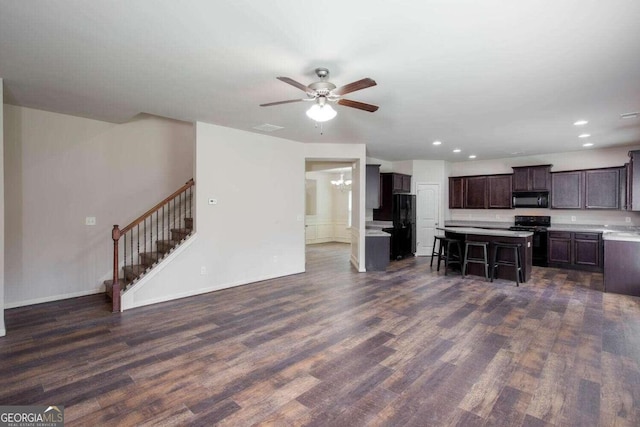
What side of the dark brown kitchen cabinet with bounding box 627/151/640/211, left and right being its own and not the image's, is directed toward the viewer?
left

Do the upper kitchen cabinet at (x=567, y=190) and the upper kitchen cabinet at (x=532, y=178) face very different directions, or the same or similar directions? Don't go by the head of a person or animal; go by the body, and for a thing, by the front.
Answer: same or similar directions

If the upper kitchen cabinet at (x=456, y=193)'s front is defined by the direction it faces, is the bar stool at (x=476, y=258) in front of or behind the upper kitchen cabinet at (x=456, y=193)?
in front

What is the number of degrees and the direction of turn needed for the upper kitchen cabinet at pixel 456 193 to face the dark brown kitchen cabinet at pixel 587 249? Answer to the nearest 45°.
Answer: approximately 45° to its left

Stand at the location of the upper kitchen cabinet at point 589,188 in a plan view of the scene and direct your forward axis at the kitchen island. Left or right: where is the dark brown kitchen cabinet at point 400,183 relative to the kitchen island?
right

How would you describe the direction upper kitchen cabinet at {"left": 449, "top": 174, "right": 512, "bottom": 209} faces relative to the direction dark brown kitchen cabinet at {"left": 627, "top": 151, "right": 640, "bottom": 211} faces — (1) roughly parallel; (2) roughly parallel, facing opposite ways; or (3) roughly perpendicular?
roughly perpendicular

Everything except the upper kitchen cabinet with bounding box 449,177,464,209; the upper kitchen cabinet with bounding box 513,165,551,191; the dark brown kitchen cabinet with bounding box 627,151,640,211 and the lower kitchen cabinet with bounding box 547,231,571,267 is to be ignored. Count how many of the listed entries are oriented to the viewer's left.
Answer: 1

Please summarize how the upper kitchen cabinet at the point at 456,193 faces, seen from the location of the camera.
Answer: facing the viewer

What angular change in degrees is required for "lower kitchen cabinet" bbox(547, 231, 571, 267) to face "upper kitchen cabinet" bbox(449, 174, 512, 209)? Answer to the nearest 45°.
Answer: approximately 90° to its right

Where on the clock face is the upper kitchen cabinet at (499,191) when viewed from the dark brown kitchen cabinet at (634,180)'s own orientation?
The upper kitchen cabinet is roughly at 1 o'clock from the dark brown kitchen cabinet.

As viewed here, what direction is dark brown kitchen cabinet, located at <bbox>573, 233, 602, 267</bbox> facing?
toward the camera

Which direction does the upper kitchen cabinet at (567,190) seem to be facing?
toward the camera

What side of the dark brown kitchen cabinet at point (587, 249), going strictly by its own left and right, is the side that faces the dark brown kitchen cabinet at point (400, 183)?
right

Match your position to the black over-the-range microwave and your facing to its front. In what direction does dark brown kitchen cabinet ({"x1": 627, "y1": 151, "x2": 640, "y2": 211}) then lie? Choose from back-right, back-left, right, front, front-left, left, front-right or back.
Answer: front-left

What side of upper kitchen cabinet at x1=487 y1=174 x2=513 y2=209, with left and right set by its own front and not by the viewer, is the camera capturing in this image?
front

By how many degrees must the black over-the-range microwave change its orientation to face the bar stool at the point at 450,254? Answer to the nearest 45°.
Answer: approximately 45° to its right

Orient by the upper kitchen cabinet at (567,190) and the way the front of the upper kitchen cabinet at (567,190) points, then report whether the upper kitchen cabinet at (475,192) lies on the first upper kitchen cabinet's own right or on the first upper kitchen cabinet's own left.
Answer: on the first upper kitchen cabinet's own right

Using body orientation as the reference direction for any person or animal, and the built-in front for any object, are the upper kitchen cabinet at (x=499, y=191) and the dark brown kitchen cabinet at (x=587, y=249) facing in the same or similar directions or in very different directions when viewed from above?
same or similar directions

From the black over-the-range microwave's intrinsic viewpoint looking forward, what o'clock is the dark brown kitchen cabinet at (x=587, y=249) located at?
The dark brown kitchen cabinet is roughly at 10 o'clock from the black over-the-range microwave.

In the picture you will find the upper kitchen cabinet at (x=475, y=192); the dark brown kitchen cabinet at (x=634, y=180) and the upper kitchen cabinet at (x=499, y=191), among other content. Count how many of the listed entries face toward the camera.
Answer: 2

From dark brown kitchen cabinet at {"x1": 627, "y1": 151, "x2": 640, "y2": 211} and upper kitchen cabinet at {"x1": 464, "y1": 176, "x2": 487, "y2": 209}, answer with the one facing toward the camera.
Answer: the upper kitchen cabinet

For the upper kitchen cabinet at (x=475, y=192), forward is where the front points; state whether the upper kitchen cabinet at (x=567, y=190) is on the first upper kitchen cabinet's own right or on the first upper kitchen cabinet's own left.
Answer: on the first upper kitchen cabinet's own left
